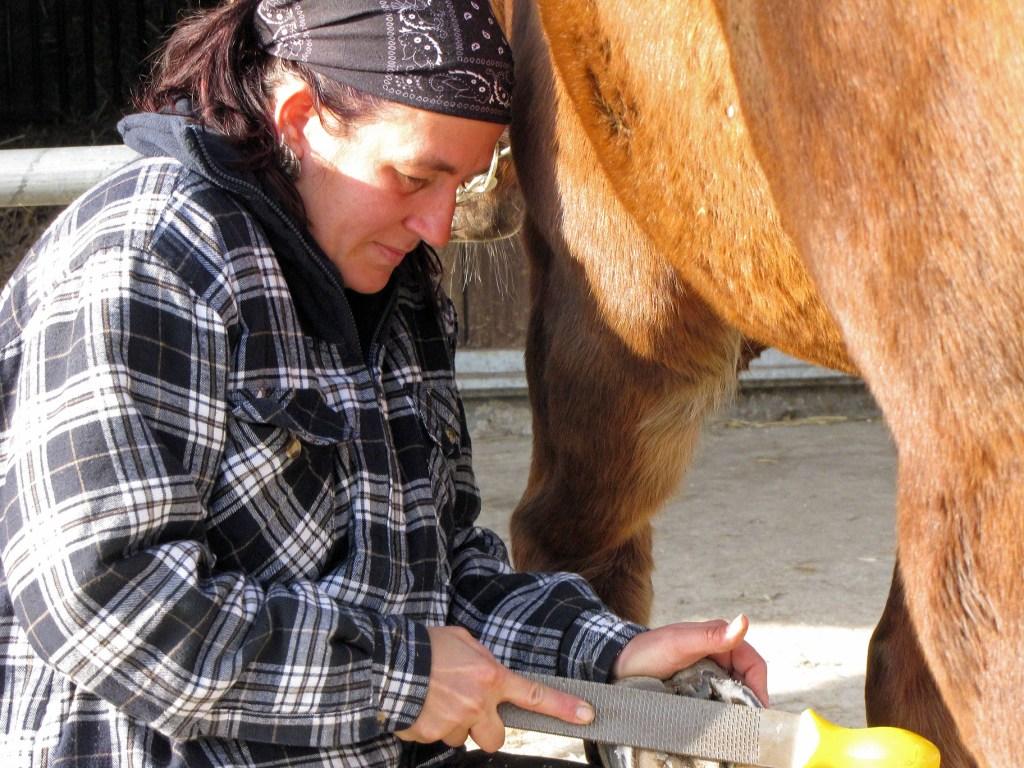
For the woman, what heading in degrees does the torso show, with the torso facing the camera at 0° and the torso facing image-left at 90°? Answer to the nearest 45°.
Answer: approximately 315°

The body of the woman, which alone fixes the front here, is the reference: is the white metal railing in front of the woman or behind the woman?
behind

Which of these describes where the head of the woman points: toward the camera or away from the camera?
toward the camera
